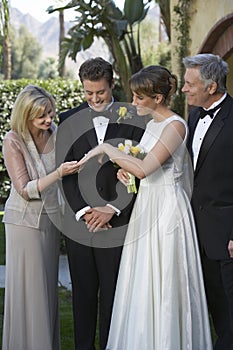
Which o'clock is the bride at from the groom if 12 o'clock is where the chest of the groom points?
The bride is roughly at 10 o'clock from the groom.

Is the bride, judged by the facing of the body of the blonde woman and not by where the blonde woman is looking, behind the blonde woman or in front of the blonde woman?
in front

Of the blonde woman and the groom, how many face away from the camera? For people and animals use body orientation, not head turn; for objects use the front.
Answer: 0

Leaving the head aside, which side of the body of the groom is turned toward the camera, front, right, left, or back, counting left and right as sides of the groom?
front

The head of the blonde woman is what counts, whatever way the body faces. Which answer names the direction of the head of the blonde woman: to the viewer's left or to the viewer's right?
to the viewer's right

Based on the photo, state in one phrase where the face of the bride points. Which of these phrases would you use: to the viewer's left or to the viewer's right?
to the viewer's left

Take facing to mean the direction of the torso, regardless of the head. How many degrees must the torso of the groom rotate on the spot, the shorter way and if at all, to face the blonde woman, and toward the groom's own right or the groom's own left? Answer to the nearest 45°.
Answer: approximately 90° to the groom's own right

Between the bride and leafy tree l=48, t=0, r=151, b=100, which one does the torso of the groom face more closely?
the bride

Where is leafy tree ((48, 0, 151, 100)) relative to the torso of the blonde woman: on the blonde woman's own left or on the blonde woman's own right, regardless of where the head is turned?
on the blonde woman's own left

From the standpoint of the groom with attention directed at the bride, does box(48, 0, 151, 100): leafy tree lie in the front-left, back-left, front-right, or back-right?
back-left

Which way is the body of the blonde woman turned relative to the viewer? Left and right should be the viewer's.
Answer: facing the viewer and to the right of the viewer

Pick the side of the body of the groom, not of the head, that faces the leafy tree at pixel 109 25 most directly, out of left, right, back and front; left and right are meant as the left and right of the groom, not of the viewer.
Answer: back
